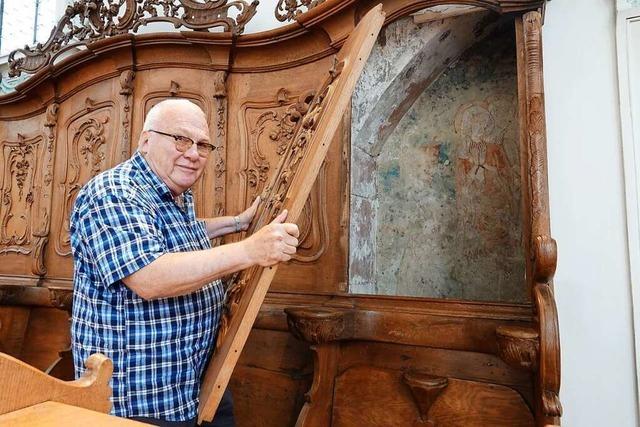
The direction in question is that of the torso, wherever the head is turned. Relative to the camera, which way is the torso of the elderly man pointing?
to the viewer's right
